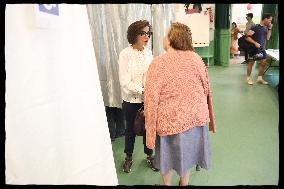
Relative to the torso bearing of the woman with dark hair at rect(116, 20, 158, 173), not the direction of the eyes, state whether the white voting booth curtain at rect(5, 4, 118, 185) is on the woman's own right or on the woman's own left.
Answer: on the woman's own right

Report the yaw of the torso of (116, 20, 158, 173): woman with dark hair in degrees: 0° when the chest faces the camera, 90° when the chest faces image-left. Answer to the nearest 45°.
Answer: approximately 315°
